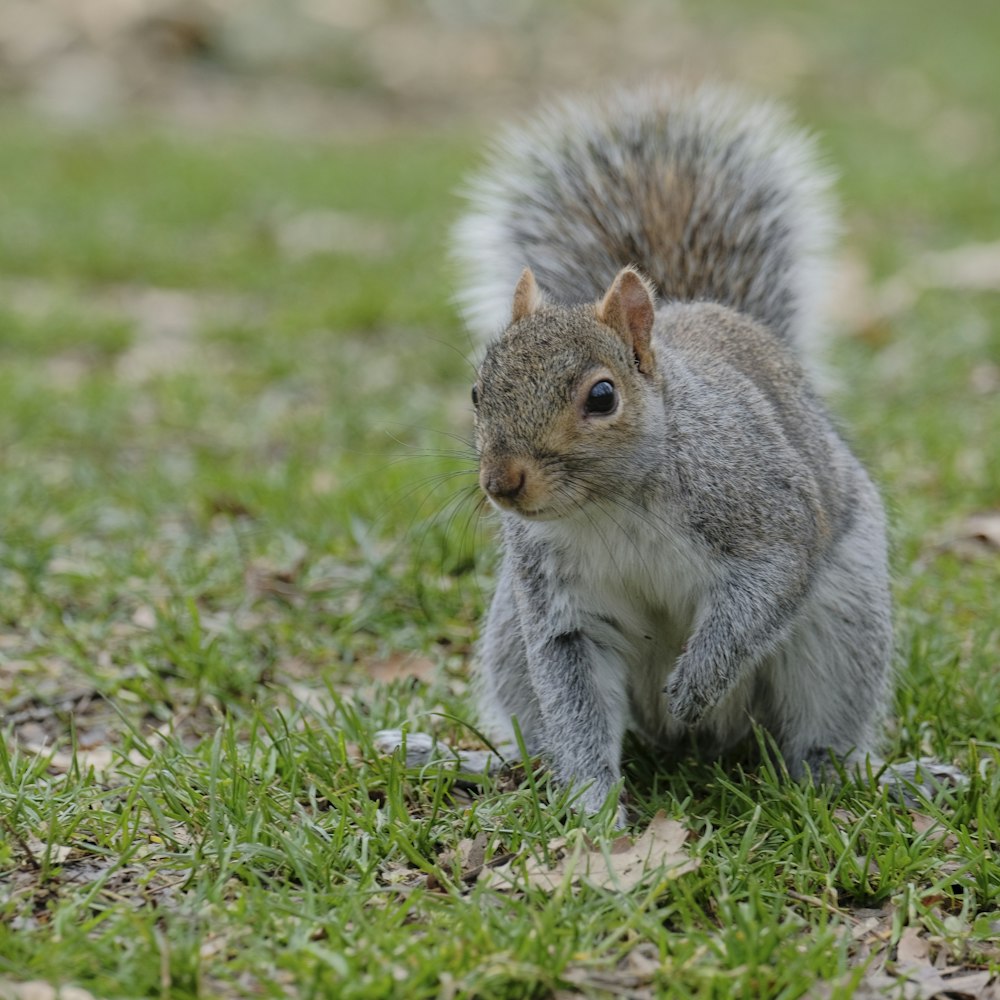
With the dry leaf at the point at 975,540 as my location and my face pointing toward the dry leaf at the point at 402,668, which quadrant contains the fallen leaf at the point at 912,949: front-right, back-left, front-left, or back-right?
front-left

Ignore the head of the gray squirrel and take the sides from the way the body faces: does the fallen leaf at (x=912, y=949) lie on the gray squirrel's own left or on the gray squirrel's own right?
on the gray squirrel's own left

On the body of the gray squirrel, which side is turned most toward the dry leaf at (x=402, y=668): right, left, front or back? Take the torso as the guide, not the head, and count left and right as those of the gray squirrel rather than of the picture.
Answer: right

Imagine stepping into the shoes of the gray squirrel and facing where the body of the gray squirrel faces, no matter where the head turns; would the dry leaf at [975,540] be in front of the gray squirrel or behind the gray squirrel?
behind

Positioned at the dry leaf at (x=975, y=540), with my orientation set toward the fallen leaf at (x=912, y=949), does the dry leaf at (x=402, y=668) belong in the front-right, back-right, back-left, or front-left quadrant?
front-right

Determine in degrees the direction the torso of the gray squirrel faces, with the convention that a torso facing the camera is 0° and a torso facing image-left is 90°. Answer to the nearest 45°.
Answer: approximately 45°
